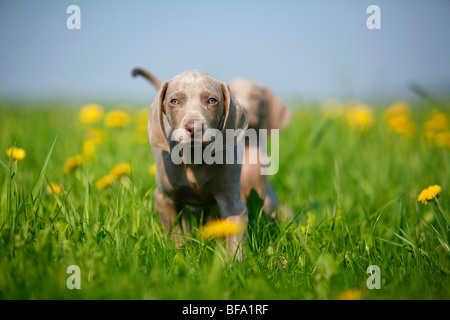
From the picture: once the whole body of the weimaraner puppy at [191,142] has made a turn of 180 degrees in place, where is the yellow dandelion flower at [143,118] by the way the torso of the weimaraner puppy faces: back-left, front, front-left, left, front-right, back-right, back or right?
front

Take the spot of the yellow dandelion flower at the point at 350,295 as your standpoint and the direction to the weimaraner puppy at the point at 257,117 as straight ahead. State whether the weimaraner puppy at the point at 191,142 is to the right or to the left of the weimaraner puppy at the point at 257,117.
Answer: left

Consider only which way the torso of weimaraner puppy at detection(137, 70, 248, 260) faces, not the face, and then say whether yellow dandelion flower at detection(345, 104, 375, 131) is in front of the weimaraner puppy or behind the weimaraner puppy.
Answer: behind

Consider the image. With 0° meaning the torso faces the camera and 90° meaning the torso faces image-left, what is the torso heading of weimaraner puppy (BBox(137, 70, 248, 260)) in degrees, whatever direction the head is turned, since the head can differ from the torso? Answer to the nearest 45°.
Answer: approximately 0°

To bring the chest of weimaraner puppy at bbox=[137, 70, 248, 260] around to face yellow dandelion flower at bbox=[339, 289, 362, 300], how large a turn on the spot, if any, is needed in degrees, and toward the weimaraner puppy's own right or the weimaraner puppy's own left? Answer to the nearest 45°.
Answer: approximately 45° to the weimaraner puppy's own left
